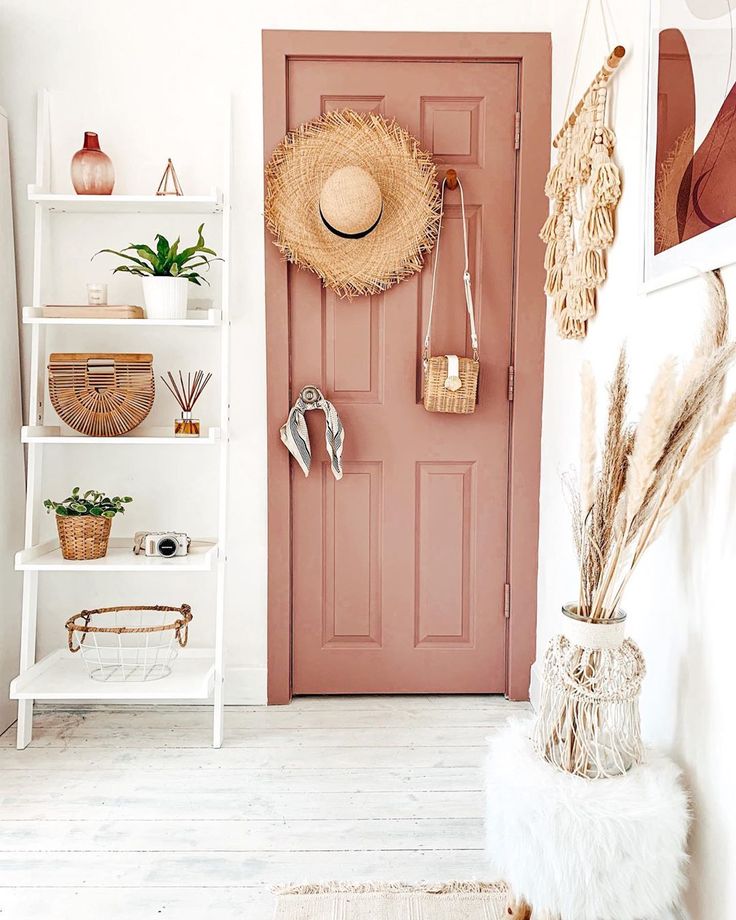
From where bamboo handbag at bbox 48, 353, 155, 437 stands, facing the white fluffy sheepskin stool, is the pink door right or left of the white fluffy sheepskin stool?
left

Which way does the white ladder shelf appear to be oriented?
toward the camera

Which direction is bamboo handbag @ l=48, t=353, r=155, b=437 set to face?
toward the camera

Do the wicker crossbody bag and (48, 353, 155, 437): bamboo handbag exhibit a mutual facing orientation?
no

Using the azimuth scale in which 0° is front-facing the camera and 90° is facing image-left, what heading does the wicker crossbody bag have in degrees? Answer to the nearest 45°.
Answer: approximately 0°

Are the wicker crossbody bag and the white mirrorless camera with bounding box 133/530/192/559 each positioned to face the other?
no

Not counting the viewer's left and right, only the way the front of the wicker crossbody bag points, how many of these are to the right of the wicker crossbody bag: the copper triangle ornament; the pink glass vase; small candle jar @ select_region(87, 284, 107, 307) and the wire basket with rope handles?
4

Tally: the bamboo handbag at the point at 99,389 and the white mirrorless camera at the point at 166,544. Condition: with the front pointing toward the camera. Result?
2

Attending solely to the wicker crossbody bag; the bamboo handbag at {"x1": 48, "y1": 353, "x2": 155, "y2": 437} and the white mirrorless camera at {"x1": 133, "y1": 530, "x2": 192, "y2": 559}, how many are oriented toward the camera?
3

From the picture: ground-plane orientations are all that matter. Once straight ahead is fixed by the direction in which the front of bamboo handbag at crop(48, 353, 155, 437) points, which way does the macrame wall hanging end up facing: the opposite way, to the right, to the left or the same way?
to the right

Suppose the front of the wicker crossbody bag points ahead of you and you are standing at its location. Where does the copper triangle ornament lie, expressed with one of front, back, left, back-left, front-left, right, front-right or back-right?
right

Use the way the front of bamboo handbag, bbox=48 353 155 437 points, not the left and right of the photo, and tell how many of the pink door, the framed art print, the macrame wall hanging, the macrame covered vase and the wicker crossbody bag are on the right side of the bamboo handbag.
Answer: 0

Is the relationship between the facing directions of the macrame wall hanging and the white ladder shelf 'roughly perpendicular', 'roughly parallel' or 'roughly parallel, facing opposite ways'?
roughly perpendicular

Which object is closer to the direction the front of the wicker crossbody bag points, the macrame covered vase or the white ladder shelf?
the macrame covered vase

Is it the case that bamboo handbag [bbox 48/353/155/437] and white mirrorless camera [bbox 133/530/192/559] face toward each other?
no

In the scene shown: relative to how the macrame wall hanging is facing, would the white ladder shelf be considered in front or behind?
in front

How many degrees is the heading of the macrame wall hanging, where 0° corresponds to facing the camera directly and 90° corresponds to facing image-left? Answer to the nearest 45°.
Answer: approximately 45°

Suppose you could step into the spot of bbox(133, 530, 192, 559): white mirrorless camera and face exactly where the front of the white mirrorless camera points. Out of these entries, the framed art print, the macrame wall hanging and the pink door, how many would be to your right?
0

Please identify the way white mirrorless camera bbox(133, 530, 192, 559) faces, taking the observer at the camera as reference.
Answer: facing the viewer

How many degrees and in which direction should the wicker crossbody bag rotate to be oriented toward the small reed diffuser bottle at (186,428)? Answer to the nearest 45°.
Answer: approximately 90° to its right
